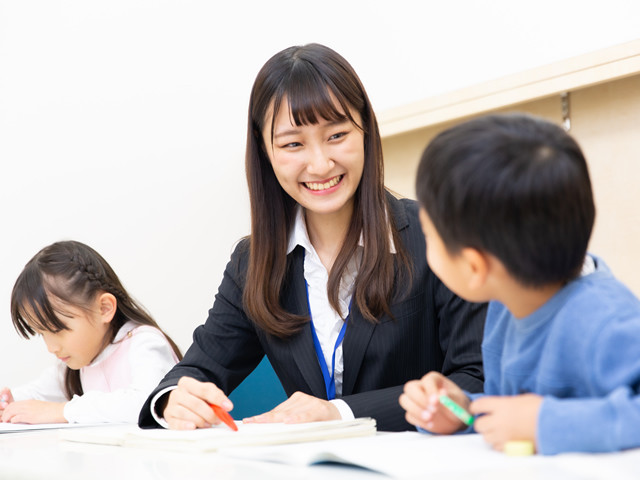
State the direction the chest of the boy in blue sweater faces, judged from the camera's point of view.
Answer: to the viewer's left

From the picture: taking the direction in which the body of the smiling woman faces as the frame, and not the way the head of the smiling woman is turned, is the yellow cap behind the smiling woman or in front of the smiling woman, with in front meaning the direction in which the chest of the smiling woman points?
in front

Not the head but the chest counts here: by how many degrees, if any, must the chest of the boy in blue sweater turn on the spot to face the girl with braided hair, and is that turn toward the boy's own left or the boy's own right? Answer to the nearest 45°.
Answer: approximately 45° to the boy's own right

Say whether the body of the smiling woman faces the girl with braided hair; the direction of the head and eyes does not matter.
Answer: no

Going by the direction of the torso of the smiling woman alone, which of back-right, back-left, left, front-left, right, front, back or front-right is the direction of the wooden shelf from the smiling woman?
back-left

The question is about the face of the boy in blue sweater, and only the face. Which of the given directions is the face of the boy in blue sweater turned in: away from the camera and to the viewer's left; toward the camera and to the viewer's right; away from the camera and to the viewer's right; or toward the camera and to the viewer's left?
away from the camera and to the viewer's left

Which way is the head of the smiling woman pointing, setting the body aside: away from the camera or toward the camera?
toward the camera

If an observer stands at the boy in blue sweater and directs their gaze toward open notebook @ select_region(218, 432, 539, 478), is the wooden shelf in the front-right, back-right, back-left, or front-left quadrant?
back-right

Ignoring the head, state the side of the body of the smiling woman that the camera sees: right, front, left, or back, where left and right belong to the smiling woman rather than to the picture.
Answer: front

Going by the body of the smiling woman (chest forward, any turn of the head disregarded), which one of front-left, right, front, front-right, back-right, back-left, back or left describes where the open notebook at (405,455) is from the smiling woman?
front

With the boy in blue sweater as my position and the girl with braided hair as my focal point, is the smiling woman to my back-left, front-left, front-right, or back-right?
front-right

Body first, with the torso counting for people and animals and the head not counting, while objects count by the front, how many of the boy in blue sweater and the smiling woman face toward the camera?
1

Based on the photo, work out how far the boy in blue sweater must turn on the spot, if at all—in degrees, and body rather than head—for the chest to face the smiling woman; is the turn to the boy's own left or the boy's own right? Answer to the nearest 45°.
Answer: approximately 45° to the boy's own right

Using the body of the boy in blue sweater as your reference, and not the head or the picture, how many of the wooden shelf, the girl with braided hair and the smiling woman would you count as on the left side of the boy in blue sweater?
0

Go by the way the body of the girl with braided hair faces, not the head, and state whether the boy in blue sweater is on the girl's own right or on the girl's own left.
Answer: on the girl's own left
